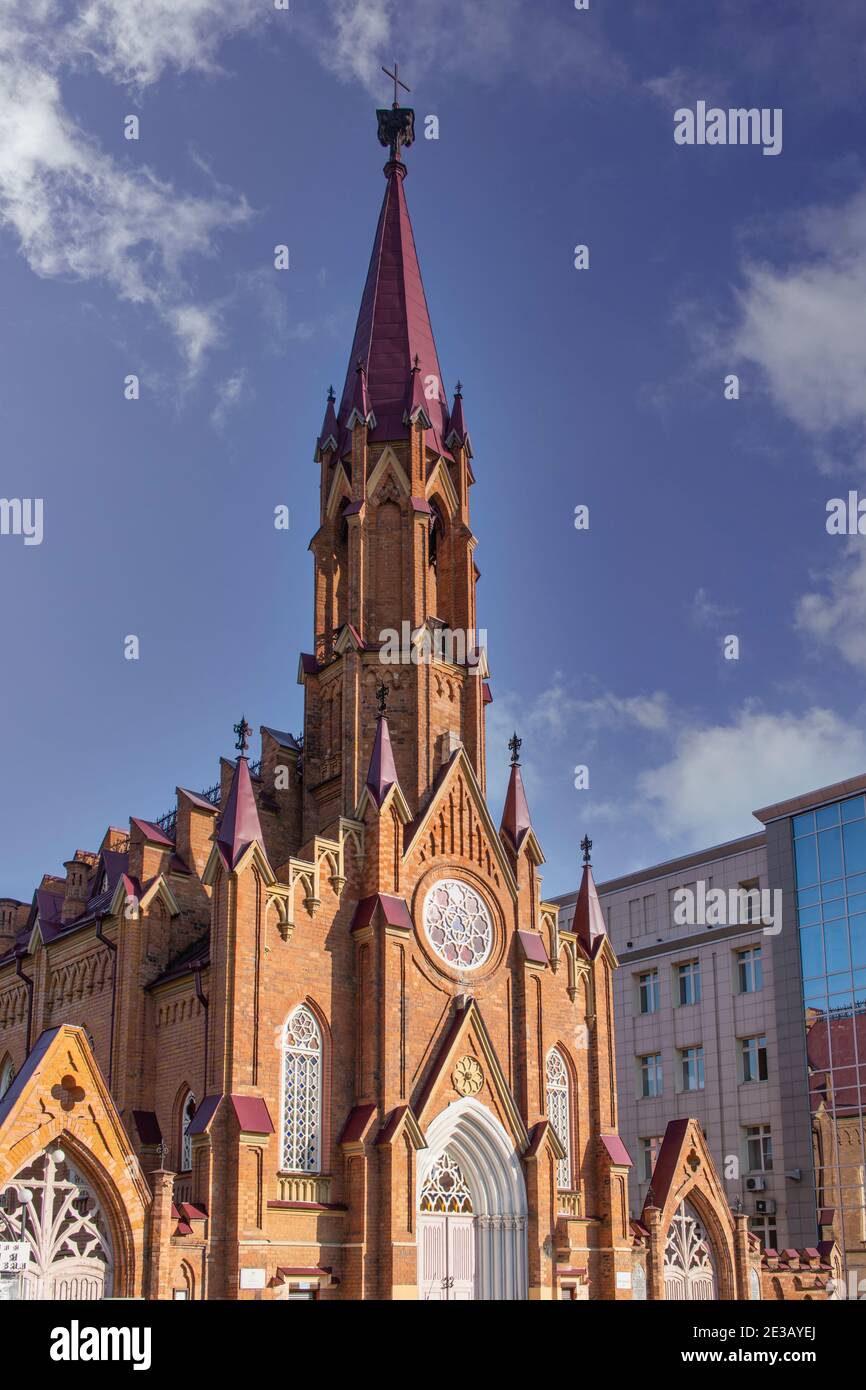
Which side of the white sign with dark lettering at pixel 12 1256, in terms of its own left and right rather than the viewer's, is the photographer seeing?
front

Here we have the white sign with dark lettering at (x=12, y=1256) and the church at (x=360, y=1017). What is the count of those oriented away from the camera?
0

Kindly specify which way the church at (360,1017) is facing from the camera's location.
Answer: facing the viewer and to the right of the viewer
